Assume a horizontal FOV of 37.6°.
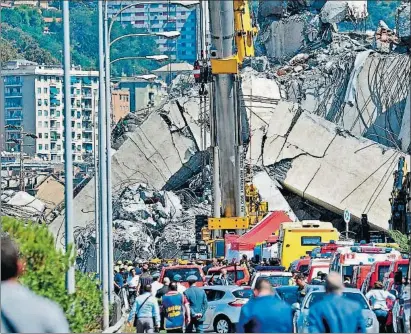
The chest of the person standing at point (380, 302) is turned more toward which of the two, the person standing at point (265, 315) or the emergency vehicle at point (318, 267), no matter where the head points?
the emergency vehicle

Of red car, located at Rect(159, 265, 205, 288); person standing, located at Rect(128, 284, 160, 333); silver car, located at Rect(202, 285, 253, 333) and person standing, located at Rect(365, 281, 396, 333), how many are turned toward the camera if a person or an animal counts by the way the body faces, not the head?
1

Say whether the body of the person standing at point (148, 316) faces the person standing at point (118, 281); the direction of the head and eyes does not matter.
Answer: yes

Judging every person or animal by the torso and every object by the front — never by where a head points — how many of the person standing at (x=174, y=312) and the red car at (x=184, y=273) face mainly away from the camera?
1

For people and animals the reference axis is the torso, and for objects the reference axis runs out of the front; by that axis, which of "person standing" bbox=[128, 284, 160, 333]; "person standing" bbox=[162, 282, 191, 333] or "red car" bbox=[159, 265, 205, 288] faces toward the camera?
the red car

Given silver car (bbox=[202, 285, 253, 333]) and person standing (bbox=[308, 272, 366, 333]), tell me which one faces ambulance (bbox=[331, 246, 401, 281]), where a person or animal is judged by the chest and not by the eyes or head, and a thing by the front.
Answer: the person standing

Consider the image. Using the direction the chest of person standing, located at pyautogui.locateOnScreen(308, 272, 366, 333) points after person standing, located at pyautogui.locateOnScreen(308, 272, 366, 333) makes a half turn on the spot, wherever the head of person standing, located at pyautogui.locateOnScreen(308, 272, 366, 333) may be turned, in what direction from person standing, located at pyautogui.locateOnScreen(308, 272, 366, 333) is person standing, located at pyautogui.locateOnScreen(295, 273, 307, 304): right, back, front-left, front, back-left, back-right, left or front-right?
back

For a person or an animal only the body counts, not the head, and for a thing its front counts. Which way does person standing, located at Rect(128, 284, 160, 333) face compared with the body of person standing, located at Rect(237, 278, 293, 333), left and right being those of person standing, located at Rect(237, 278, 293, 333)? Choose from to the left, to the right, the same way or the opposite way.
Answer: the same way

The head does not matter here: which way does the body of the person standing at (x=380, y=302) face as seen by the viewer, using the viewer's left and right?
facing away from the viewer

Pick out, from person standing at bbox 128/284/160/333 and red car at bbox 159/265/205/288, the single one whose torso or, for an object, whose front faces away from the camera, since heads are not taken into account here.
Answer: the person standing

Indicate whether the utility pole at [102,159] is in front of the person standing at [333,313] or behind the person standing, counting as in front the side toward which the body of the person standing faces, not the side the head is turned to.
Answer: in front

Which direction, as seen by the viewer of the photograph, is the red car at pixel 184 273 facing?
facing the viewer

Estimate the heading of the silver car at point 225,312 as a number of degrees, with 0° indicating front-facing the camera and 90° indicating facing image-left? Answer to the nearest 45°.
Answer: approximately 135°

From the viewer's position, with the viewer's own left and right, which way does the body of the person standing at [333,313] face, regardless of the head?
facing away from the viewer

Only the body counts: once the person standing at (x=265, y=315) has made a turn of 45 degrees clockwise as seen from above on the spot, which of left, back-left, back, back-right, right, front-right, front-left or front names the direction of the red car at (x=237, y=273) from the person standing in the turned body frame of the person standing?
front-left

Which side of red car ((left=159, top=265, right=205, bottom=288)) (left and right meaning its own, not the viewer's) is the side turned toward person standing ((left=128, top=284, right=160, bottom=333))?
front

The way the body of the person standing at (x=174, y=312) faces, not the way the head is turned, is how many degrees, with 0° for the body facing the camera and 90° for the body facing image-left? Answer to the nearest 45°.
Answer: approximately 180°

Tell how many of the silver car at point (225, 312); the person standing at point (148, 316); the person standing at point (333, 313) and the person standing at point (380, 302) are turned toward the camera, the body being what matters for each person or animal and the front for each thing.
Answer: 0

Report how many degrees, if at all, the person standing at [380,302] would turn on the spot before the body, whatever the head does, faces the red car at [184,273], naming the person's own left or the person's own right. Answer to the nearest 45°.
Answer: approximately 45° to the person's own left

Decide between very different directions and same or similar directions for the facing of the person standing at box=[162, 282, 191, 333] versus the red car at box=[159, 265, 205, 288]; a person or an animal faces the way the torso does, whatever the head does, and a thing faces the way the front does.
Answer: very different directions
